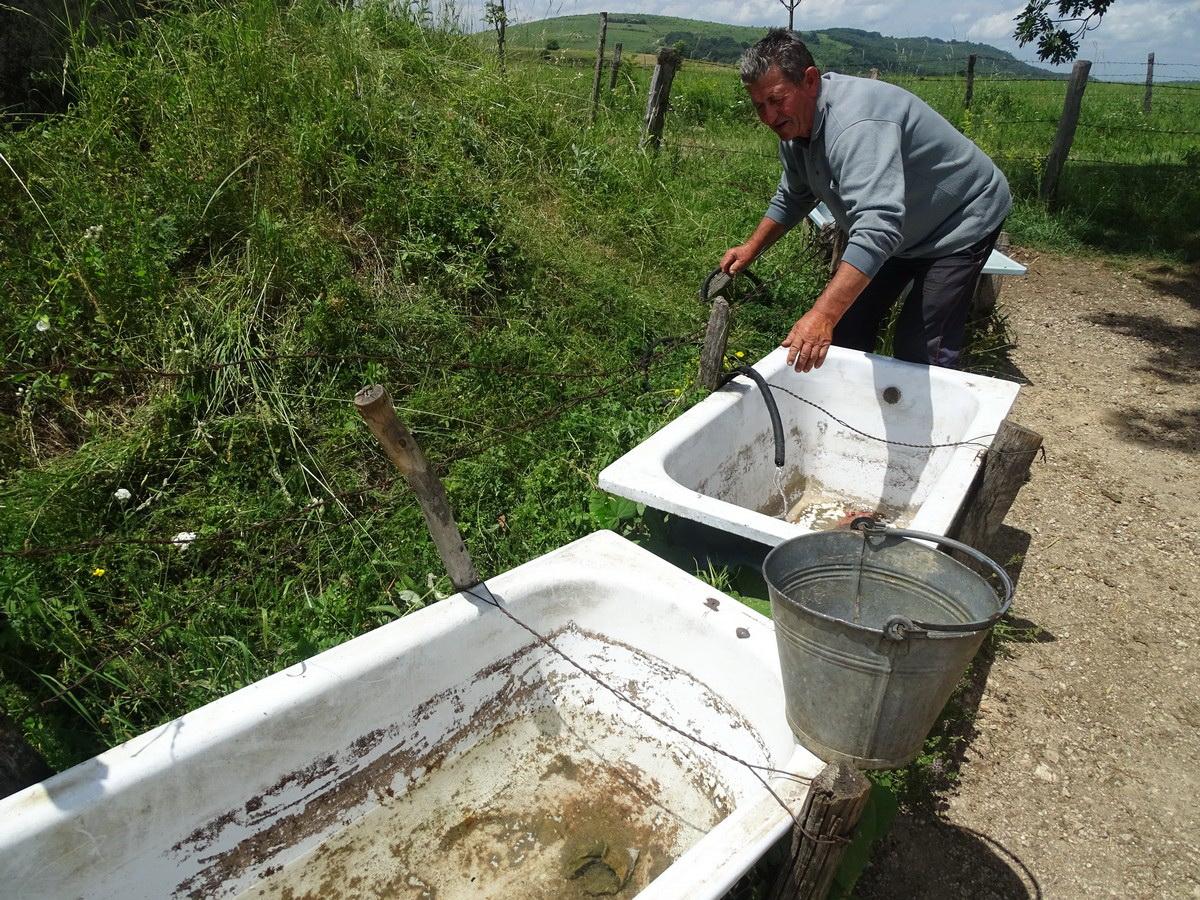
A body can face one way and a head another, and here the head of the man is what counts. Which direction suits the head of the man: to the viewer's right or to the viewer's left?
to the viewer's left

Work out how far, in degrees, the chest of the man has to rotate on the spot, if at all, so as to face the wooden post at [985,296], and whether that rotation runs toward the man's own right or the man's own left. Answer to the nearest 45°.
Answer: approximately 135° to the man's own right

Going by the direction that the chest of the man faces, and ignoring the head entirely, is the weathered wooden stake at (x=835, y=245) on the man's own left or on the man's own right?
on the man's own right

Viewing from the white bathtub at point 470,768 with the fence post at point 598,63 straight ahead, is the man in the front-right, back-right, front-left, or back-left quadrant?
front-right

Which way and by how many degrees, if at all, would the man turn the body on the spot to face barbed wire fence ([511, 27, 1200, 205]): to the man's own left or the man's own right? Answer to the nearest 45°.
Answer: approximately 135° to the man's own right

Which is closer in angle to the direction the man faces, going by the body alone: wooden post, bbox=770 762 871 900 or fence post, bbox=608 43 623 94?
the wooden post

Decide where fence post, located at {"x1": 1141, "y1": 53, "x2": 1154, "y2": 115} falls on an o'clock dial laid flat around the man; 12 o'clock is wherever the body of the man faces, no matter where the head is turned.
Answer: The fence post is roughly at 5 o'clock from the man.

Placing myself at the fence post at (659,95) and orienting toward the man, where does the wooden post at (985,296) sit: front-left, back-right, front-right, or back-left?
front-left

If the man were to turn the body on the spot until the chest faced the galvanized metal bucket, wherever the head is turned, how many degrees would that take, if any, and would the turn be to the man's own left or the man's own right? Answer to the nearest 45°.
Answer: approximately 45° to the man's own left

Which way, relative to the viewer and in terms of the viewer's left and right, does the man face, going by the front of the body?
facing the viewer and to the left of the viewer
